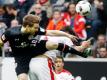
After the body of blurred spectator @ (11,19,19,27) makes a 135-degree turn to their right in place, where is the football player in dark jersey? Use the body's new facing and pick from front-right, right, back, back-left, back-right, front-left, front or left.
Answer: back-left

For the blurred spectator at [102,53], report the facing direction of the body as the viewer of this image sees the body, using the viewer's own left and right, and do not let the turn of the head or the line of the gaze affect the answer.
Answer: facing the viewer

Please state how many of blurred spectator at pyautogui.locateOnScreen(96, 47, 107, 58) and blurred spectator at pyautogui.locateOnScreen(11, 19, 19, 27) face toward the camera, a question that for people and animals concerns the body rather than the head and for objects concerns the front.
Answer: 2

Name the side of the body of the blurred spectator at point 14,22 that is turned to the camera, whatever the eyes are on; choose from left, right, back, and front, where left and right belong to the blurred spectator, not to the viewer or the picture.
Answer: front
